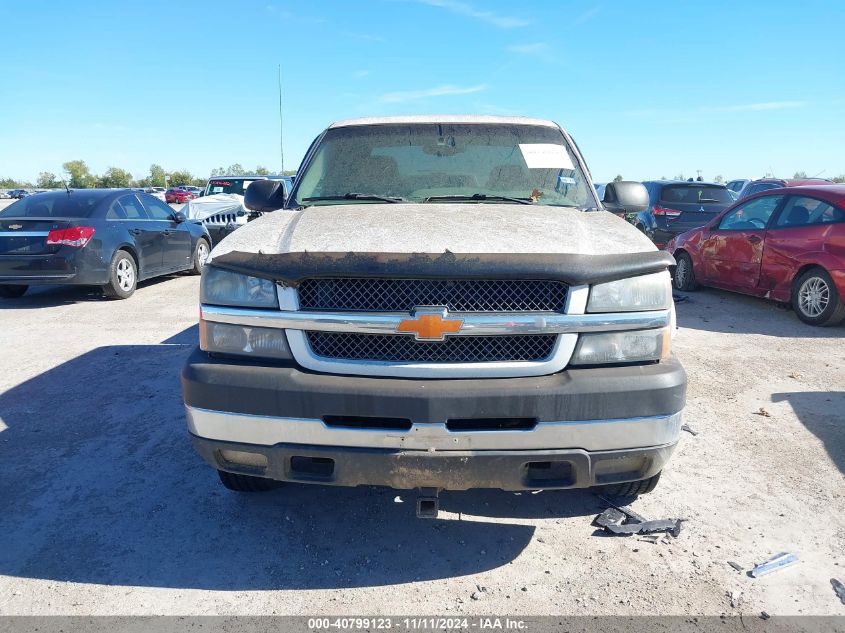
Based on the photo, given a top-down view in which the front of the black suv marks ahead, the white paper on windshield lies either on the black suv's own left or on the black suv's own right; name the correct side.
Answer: on the black suv's own left

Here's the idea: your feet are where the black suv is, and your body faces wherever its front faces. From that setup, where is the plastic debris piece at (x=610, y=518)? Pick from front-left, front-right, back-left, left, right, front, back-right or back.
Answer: back-left

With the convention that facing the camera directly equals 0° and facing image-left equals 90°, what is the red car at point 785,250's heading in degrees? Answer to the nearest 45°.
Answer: approximately 135°

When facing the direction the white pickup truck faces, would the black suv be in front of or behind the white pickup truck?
behind

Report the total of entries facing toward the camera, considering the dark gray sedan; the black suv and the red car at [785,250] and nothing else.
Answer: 0

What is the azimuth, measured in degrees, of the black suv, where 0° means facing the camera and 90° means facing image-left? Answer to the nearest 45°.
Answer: approximately 135°

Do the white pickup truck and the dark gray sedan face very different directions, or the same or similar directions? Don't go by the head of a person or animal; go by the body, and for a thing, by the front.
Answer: very different directions

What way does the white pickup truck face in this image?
toward the camera

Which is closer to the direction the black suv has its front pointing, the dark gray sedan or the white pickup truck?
the dark gray sedan

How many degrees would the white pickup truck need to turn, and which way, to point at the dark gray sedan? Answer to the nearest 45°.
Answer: approximately 135° to its right

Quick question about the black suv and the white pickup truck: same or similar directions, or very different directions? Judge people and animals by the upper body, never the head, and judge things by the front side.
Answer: very different directions

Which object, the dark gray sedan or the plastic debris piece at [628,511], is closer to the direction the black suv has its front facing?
the dark gray sedan

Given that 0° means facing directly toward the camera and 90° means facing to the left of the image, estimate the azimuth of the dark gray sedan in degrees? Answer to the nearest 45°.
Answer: approximately 225°

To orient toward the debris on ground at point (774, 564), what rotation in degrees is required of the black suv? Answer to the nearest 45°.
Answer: approximately 135° to its left

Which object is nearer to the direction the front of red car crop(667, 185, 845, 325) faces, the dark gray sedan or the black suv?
the black suv

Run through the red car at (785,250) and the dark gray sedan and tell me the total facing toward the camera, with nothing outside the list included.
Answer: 0
